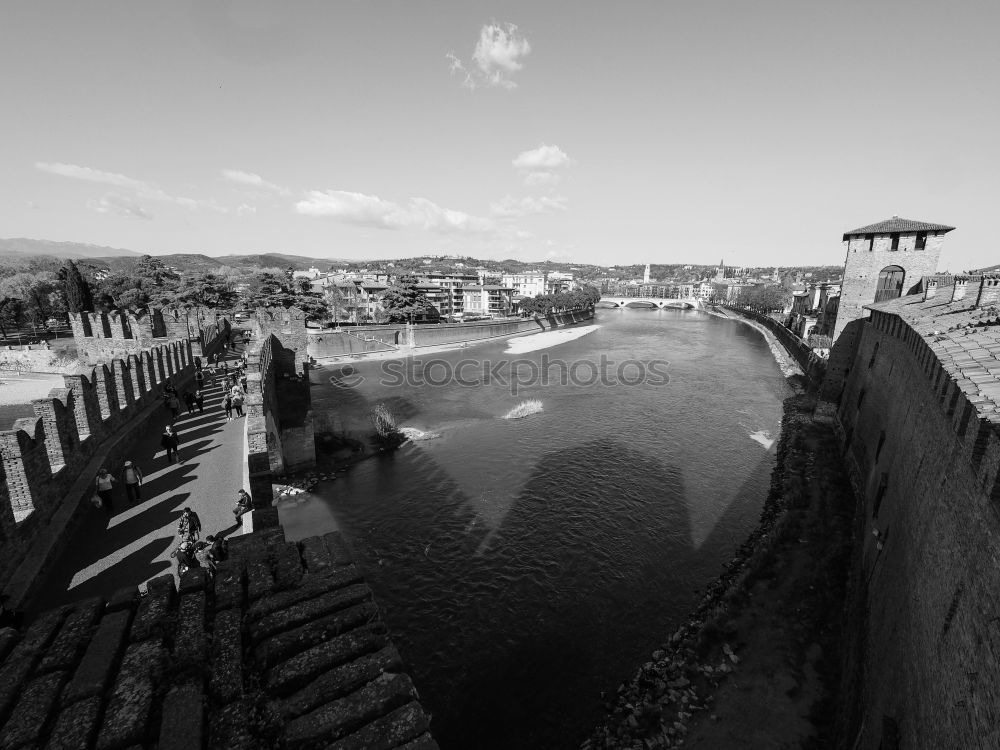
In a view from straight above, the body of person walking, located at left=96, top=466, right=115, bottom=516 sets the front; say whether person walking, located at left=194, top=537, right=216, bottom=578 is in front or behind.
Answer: in front

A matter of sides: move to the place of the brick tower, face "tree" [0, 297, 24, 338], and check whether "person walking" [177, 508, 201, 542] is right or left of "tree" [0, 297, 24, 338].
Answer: left

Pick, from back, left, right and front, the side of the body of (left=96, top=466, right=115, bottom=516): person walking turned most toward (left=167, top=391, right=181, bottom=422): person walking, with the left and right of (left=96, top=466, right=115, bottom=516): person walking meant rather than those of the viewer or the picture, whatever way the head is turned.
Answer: back

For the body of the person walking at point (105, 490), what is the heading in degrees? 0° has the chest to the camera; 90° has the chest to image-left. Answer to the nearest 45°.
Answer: approximately 0°

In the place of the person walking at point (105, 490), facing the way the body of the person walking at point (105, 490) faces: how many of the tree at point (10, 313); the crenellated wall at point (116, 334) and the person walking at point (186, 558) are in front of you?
1

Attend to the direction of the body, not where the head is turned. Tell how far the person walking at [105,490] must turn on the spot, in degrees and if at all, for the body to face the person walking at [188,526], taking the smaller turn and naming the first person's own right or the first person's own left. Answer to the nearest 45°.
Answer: approximately 45° to the first person's own left
